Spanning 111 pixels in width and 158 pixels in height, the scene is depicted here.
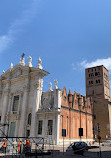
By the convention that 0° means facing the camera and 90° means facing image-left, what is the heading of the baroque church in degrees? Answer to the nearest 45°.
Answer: approximately 45°
